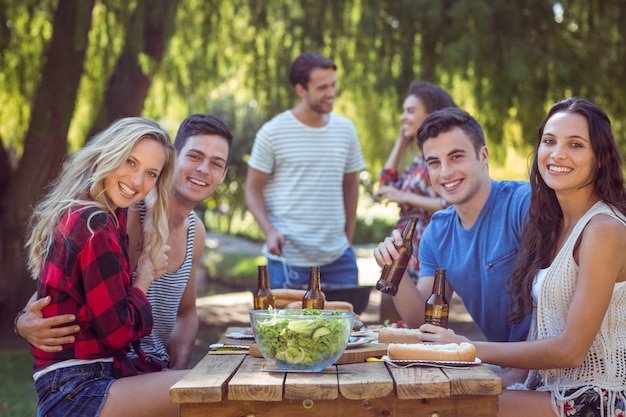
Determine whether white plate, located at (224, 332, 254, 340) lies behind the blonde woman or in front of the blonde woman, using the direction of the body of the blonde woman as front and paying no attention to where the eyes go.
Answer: in front

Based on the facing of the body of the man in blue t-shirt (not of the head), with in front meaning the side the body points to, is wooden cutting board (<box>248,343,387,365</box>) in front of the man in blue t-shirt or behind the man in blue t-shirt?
in front

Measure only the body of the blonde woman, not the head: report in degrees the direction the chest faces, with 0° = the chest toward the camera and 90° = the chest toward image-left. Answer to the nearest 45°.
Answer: approximately 270°

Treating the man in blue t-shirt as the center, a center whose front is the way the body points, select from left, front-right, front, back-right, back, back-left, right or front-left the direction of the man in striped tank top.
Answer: front-right

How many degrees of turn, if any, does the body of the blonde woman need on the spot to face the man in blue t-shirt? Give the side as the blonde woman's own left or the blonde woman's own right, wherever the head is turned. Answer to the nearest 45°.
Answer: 0° — they already face them

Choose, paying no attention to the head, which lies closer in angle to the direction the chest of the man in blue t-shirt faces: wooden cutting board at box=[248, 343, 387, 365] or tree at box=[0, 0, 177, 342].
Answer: the wooden cutting board

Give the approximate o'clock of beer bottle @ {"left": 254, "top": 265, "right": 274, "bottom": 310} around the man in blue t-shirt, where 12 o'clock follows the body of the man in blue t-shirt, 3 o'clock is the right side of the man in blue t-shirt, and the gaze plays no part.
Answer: The beer bottle is roughly at 1 o'clock from the man in blue t-shirt.

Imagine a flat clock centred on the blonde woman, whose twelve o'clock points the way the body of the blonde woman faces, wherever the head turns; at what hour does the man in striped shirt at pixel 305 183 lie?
The man in striped shirt is roughly at 10 o'clock from the blonde woman.

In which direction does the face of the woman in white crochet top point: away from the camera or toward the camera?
toward the camera

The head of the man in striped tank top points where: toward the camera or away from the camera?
toward the camera

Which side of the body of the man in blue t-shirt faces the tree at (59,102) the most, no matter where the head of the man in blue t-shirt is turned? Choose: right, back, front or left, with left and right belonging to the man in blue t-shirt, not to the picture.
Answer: right

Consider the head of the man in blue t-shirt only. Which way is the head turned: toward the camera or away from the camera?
toward the camera

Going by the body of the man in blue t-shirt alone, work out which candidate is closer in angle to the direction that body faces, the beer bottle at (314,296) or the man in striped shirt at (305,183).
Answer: the beer bottle
